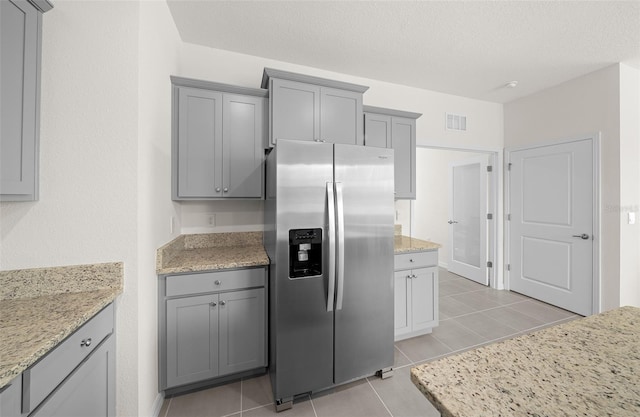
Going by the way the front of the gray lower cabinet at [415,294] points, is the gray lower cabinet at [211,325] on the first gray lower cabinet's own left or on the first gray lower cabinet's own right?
on the first gray lower cabinet's own right

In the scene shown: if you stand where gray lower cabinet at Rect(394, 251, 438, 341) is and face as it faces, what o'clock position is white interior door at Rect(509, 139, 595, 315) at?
The white interior door is roughly at 9 o'clock from the gray lower cabinet.

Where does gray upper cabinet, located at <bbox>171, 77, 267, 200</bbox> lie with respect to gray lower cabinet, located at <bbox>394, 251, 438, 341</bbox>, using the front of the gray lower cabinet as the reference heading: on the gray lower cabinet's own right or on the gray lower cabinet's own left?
on the gray lower cabinet's own right

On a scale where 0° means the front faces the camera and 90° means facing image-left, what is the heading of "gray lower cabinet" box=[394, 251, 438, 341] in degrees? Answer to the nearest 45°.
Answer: approximately 315°

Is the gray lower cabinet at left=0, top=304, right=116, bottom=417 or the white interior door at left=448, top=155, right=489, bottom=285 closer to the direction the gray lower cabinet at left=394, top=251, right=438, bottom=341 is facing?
the gray lower cabinet

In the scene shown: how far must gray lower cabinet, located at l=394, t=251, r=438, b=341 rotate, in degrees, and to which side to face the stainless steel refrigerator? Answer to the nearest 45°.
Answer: approximately 90° to its right

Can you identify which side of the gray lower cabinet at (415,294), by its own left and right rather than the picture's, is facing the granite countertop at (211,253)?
right

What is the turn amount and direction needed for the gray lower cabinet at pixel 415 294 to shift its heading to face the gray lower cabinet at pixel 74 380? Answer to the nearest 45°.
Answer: approximately 90° to its right
